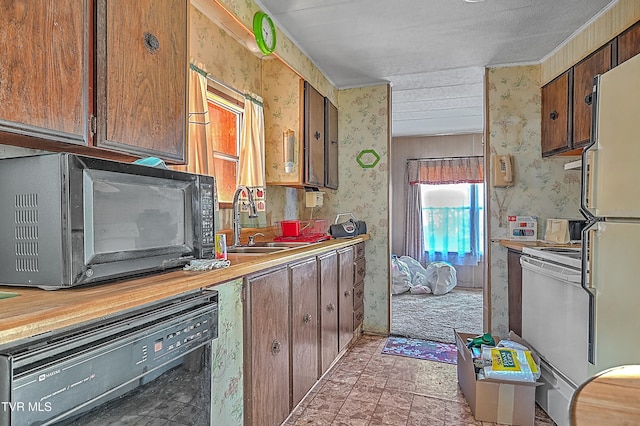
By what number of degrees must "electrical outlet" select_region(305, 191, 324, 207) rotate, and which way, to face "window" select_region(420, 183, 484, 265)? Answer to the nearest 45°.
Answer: approximately 90° to its left

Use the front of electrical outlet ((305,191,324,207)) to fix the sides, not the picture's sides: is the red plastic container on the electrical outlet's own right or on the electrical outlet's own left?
on the electrical outlet's own right

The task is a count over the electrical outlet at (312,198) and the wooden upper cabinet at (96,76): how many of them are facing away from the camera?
0

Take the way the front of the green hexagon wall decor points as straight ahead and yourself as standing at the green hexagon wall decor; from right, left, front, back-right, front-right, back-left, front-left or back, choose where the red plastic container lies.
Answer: front-right

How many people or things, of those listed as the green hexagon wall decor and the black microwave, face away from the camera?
0

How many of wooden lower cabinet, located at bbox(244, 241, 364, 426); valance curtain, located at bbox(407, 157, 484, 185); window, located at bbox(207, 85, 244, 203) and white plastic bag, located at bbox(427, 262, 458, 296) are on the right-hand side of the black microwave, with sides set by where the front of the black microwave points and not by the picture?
0

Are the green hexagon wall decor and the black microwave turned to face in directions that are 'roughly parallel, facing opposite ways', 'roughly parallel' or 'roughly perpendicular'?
roughly perpendicular

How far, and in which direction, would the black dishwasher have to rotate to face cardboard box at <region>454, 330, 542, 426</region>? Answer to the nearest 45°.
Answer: approximately 45° to its left

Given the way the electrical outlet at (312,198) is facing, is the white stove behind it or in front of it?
in front

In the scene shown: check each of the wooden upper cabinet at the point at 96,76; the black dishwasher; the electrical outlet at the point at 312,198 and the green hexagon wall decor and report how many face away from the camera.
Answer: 0

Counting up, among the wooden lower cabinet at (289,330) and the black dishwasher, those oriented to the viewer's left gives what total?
0

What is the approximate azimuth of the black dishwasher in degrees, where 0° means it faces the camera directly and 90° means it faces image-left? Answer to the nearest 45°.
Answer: approximately 315°

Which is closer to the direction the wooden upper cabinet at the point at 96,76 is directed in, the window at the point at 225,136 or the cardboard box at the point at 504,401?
the cardboard box

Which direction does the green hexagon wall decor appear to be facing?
toward the camera

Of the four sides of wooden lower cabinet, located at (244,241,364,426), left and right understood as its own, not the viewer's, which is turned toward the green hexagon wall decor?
left

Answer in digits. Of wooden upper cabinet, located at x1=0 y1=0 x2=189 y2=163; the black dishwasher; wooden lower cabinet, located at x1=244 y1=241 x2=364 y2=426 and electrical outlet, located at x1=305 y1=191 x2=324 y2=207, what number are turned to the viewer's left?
0

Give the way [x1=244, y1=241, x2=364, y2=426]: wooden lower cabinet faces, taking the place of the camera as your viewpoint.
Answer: facing the viewer and to the right of the viewer

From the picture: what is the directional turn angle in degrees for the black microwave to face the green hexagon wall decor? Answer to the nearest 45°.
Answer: approximately 90° to its left

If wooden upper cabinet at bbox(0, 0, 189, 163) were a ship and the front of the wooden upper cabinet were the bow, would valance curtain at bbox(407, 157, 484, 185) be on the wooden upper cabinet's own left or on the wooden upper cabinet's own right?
on the wooden upper cabinet's own left

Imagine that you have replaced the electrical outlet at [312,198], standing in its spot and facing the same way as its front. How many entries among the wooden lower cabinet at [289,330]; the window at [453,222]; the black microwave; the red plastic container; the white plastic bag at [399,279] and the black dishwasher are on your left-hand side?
2

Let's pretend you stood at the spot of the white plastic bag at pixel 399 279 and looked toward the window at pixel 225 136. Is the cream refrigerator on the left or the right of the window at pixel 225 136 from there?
left
